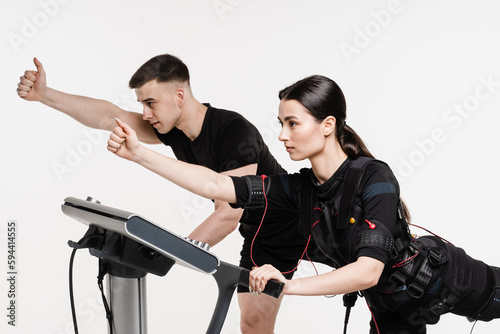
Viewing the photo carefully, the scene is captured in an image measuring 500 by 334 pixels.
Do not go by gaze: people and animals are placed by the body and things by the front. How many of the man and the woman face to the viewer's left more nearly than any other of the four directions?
2

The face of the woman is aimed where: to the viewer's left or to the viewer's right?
to the viewer's left

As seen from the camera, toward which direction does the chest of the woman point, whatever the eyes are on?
to the viewer's left

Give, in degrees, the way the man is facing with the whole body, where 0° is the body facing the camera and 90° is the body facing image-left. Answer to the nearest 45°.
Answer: approximately 90°

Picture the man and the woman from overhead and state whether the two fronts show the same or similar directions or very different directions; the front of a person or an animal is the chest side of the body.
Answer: same or similar directions

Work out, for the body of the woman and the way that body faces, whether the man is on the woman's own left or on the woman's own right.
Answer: on the woman's own right

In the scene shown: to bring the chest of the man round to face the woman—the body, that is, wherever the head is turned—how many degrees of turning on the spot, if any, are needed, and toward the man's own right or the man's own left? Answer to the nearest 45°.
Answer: approximately 135° to the man's own left
